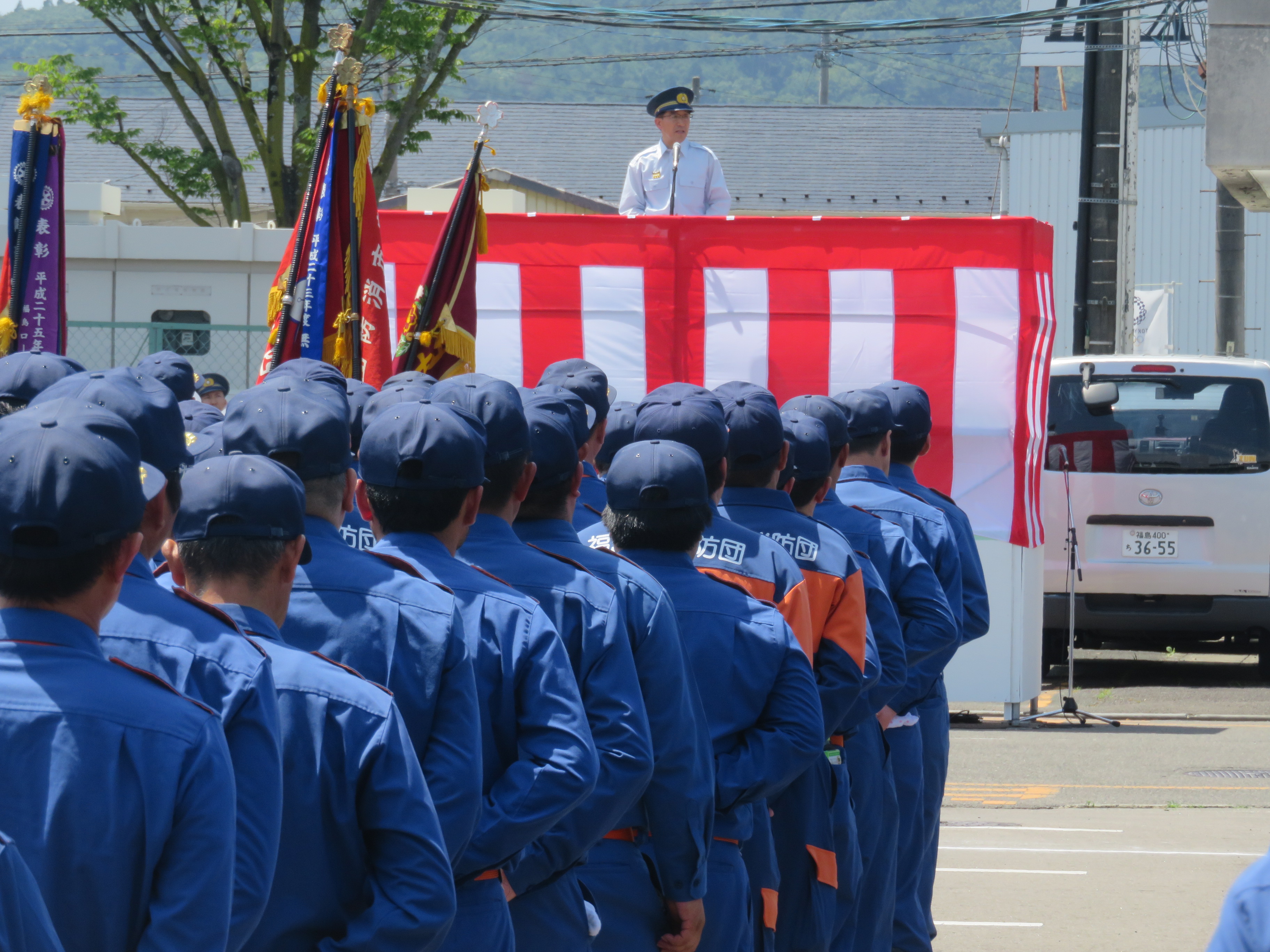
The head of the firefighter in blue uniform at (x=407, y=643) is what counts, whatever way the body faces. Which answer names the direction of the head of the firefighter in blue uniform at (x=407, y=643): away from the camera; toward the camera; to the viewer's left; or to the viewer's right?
away from the camera

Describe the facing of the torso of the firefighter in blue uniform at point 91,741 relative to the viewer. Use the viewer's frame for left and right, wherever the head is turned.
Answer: facing away from the viewer

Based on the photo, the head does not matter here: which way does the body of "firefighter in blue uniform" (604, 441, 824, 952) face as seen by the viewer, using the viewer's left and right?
facing away from the viewer

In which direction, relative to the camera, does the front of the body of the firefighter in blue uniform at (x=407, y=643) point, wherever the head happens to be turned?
away from the camera

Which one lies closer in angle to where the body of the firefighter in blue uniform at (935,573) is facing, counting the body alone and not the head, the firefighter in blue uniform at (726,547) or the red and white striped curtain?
the red and white striped curtain

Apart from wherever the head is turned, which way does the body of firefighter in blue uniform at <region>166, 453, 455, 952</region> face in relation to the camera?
away from the camera

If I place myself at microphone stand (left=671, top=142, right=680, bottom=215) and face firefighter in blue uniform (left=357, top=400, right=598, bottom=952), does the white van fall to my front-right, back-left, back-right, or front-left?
back-left

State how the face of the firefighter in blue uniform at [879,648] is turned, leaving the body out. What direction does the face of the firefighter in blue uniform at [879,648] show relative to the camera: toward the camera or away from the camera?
away from the camera

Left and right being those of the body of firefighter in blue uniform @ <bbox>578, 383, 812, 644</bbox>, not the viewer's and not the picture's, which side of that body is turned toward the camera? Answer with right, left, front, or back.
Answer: back

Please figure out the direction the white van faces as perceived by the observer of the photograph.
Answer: facing away from the viewer

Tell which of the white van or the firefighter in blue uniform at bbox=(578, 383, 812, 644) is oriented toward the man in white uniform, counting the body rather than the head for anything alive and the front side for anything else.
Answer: the firefighter in blue uniform

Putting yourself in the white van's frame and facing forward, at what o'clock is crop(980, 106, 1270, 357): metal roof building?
The metal roof building is roughly at 12 o'clock from the white van.

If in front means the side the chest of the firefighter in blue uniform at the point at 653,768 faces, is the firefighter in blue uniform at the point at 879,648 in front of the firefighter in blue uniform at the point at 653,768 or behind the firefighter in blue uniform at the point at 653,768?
in front

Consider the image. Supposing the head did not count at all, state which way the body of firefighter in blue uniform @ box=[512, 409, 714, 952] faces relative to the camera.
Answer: away from the camera

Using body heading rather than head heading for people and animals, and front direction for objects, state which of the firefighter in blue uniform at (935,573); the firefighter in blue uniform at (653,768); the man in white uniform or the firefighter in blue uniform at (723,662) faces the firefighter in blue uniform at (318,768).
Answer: the man in white uniform

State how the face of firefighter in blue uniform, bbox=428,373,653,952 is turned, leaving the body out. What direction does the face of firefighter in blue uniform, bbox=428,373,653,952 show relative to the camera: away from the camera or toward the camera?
away from the camera

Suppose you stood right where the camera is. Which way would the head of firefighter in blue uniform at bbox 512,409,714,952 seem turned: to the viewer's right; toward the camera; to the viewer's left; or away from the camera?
away from the camera
